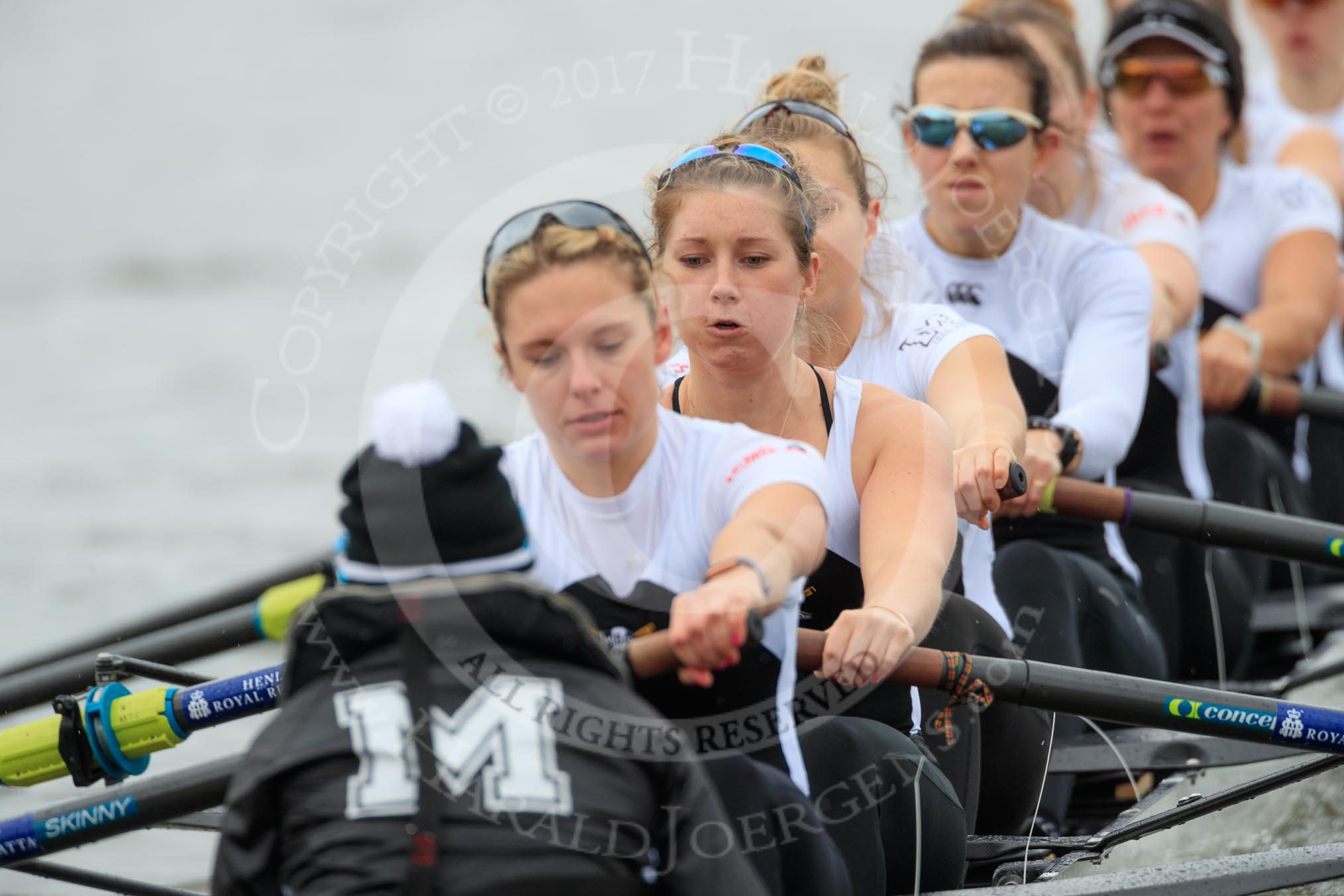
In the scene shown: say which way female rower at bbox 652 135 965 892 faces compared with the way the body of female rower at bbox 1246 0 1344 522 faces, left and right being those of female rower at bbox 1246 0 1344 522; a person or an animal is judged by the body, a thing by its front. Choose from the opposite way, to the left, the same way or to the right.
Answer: the same way

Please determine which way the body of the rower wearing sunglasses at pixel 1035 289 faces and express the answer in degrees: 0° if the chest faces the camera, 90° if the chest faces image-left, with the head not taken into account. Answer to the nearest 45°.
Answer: approximately 0°

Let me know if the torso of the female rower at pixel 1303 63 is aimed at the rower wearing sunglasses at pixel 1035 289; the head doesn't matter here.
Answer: yes

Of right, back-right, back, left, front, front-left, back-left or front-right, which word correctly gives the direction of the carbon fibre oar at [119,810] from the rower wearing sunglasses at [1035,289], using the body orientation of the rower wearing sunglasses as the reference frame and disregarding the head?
front-right

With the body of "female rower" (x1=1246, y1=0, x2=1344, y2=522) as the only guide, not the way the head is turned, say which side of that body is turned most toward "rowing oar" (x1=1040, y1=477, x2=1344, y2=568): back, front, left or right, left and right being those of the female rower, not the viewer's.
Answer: front

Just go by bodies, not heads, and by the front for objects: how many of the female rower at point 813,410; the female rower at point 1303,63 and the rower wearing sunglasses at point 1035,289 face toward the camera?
3

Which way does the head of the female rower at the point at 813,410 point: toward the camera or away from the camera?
toward the camera

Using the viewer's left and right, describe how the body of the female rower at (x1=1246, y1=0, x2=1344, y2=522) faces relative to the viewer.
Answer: facing the viewer

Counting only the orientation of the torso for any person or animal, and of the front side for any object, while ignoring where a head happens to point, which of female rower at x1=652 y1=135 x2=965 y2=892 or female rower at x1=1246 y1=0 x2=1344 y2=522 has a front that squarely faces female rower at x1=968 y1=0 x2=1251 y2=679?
female rower at x1=1246 y1=0 x2=1344 y2=522

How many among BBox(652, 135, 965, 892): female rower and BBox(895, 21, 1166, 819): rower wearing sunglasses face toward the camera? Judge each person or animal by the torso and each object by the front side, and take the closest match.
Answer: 2

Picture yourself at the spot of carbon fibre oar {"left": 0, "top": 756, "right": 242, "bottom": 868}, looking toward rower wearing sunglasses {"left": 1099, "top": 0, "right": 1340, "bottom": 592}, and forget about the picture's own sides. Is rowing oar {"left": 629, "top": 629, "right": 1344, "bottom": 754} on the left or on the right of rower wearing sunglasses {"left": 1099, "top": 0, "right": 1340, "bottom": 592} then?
right

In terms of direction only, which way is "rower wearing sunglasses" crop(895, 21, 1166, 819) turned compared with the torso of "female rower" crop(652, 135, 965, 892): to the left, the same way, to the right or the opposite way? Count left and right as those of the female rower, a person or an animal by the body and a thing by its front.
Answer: the same way

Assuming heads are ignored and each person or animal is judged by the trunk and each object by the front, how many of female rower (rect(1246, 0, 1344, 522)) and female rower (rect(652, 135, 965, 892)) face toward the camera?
2

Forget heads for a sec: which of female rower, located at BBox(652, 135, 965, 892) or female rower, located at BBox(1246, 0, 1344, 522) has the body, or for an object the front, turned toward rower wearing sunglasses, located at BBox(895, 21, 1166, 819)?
female rower, located at BBox(1246, 0, 1344, 522)

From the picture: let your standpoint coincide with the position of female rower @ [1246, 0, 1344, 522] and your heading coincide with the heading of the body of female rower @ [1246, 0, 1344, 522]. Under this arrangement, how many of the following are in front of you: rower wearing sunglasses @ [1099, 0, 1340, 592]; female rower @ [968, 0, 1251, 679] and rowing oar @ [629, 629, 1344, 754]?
3
